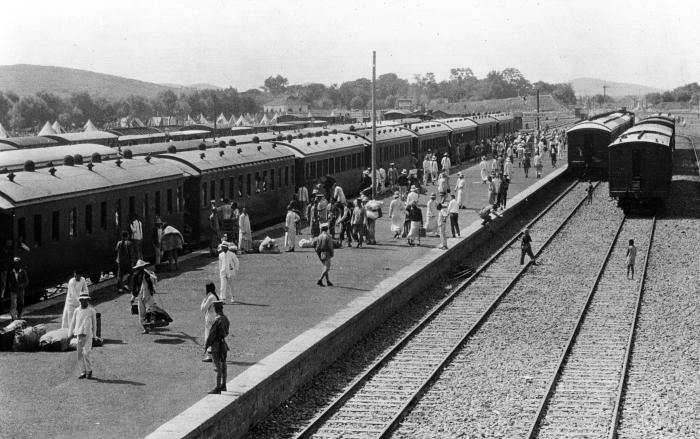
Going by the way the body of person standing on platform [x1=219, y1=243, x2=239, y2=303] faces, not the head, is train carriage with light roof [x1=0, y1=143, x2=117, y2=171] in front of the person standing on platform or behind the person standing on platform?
behind

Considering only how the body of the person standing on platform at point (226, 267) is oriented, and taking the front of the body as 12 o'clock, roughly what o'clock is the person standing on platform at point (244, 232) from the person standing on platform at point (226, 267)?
the person standing on platform at point (244, 232) is roughly at 6 o'clock from the person standing on platform at point (226, 267).

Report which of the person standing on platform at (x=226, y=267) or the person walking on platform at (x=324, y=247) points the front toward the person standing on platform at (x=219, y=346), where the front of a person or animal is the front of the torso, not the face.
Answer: the person standing on platform at (x=226, y=267)

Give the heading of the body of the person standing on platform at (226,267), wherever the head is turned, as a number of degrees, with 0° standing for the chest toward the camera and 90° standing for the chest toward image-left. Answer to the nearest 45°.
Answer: approximately 0°

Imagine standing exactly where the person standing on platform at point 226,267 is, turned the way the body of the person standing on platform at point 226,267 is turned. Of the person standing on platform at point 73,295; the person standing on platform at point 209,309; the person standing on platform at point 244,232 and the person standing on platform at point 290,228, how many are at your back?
2
